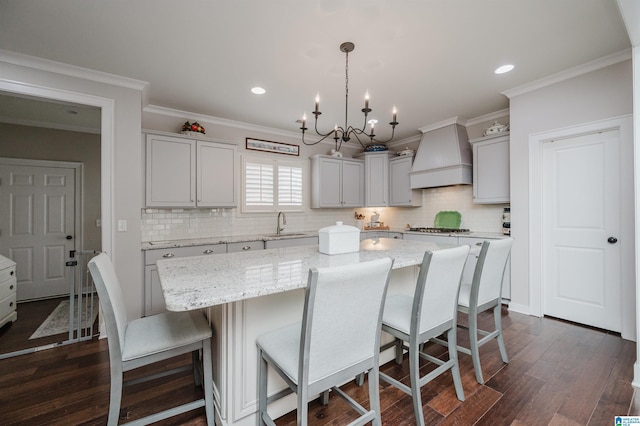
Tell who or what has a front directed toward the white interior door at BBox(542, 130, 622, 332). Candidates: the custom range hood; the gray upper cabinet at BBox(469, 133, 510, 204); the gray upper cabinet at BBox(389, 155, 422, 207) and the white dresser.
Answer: the white dresser

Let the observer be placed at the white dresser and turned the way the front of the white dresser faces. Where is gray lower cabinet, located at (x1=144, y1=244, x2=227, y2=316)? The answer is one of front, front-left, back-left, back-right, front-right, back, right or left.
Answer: front

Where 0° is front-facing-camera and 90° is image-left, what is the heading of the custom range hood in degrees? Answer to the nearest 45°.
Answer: approximately 45°

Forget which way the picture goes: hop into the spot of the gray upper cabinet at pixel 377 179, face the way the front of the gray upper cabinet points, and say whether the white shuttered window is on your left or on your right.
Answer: on your right

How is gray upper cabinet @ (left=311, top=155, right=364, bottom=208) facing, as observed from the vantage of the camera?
facing the viewer and to the right of the viewer

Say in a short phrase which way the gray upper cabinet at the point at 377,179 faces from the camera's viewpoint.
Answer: facing the viewer

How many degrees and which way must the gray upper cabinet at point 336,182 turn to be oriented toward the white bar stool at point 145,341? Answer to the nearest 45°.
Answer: approximately 45° to its right

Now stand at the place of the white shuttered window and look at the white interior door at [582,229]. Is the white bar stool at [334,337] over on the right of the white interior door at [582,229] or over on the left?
right

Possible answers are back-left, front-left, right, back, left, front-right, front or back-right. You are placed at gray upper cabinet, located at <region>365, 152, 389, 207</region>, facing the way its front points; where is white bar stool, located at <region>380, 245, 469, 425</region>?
front

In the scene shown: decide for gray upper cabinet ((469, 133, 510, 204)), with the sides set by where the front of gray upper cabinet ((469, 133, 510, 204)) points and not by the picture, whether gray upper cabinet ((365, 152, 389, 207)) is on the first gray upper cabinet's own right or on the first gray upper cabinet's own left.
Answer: on the first gray upper cabinet's own right

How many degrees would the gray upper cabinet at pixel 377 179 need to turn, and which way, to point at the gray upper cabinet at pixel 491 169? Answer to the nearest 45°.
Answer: approximately 45° to its left
